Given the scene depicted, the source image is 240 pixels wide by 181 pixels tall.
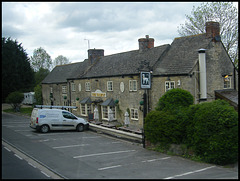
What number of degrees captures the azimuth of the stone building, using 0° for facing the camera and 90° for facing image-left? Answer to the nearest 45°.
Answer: approximately 45°

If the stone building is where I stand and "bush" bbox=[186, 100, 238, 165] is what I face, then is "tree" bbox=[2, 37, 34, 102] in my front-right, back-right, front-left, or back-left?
back-right

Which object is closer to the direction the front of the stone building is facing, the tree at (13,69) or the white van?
the white van

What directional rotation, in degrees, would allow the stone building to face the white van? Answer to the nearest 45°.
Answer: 0° — it already faces it

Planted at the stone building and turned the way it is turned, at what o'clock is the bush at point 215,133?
The bush is roughly at 10 o'clock from the stone building.

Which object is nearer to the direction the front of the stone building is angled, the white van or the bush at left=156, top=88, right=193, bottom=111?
the white van

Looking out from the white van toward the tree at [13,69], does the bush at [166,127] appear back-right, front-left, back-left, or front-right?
back-right

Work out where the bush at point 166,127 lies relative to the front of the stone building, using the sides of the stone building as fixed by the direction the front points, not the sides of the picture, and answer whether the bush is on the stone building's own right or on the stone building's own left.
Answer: on the stone building's own left

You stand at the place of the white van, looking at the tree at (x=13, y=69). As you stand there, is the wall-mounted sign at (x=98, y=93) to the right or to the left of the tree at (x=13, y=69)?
right

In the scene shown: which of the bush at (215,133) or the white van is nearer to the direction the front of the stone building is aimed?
the white van
